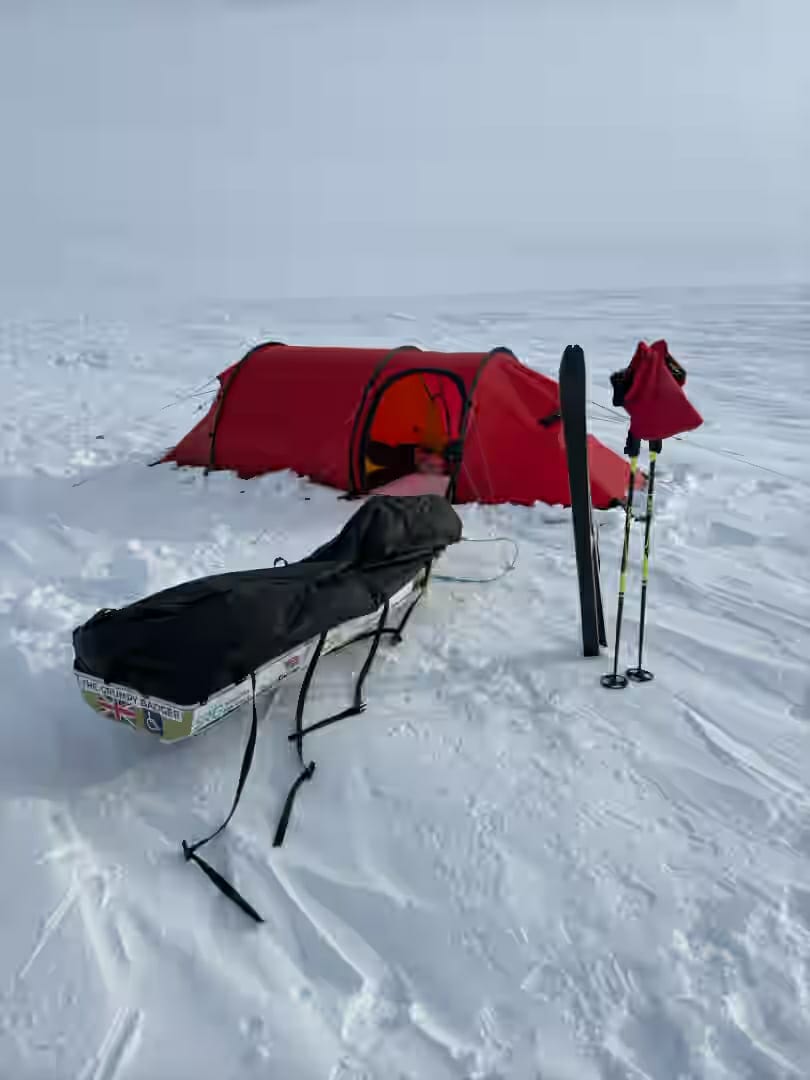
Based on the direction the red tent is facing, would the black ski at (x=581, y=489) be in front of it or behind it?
in front

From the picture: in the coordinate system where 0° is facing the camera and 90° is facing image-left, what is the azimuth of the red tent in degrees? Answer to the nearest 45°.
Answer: approximately 0°
